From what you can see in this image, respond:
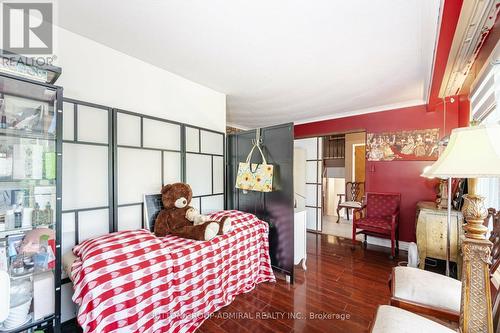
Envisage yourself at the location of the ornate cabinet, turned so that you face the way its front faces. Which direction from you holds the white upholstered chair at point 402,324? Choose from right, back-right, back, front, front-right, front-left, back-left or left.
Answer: front-left

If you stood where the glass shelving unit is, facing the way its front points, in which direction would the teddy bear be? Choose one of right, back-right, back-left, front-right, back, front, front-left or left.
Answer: front-left

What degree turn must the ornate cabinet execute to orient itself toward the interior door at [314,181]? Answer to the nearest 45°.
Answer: approximately 90° to its right

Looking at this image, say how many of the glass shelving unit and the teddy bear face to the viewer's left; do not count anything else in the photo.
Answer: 0

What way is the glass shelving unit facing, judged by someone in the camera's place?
facing the viewer and to the right of the viewer

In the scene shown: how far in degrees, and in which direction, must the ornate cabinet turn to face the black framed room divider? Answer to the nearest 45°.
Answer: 0° — it already faces it

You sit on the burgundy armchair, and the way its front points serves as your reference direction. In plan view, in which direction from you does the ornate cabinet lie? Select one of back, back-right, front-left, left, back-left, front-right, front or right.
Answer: left

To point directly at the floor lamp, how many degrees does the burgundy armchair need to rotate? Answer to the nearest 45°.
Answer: approximately 45° to its left

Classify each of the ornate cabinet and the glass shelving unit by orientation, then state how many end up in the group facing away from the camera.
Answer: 0

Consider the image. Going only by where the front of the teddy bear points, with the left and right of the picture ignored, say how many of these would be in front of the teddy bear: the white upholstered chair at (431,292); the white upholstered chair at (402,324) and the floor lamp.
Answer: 3

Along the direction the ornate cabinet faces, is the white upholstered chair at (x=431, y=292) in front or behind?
in front

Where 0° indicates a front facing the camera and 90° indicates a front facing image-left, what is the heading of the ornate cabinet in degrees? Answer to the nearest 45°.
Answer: approximately 45°

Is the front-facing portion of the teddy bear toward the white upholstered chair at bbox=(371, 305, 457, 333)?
yes
